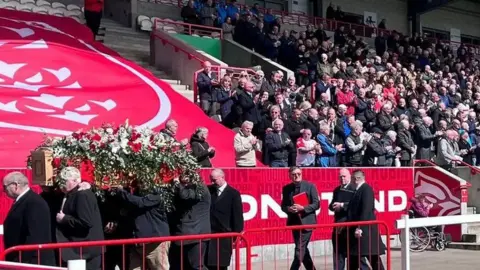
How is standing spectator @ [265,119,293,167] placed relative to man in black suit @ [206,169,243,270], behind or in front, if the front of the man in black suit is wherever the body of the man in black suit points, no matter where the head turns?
behind

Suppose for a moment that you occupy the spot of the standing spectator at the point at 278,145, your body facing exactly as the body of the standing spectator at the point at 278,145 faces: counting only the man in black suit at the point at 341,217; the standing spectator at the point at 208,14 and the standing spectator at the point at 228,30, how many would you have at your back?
2

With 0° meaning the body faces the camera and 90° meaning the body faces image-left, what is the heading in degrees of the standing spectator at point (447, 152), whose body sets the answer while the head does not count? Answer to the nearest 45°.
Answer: approximately 315°

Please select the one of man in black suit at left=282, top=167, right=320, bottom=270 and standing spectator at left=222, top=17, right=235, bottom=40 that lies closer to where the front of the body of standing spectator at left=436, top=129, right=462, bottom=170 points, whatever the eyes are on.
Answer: the man in black suit

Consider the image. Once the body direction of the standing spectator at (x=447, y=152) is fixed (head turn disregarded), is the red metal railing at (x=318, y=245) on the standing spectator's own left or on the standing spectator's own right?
on the standing spectator's own right

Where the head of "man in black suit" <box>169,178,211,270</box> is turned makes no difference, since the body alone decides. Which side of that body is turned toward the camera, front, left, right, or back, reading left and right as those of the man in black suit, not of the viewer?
left

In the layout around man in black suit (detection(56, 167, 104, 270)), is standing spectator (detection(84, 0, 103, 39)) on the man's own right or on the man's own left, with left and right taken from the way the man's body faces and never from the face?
on the man's own right

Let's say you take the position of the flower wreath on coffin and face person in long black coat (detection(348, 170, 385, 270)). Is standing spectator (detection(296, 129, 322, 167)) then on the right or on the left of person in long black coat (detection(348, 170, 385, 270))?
left
